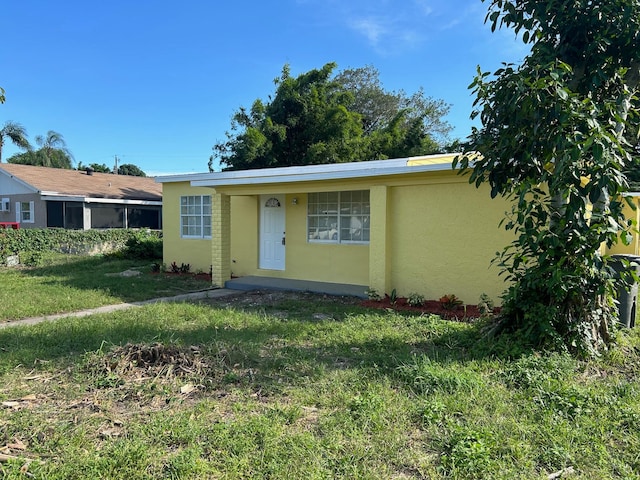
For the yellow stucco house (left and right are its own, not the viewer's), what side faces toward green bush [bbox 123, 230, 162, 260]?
right

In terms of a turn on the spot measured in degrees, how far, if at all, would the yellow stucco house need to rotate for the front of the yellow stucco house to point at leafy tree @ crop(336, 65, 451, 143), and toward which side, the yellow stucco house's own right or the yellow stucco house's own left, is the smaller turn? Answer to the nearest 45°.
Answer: approximately 135° to the yellow stucco house's own right

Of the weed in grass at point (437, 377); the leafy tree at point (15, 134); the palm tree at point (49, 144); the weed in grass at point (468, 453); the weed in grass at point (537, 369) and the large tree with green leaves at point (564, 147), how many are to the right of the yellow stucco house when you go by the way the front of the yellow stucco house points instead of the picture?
2

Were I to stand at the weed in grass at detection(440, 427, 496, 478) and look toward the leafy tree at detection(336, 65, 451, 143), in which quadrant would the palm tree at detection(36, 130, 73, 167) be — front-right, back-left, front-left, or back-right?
front-left

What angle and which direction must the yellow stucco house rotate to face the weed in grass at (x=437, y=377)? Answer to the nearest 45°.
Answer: approximately 45° to its left

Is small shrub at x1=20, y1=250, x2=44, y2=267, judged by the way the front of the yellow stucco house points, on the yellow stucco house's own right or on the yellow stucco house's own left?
on the yellow stucco house's own right

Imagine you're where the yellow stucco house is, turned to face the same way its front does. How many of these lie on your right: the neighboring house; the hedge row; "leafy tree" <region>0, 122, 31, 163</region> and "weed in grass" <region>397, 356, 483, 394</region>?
3

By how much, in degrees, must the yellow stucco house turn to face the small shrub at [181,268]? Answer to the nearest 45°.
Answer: approximately 90° to its right

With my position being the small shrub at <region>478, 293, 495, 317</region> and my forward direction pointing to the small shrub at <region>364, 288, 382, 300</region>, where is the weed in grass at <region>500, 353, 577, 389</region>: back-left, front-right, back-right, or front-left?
back-left

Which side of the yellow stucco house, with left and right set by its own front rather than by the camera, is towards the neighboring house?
right

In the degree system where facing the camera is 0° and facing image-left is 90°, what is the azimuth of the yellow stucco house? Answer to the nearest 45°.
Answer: approximately 45°

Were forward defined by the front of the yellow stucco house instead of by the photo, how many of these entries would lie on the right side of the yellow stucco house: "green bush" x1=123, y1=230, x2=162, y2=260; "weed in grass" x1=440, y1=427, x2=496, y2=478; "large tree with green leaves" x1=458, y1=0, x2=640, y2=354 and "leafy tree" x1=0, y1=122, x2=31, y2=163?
2

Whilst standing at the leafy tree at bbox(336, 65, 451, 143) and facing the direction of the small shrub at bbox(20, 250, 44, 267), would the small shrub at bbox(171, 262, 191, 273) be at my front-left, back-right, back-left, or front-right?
front-left

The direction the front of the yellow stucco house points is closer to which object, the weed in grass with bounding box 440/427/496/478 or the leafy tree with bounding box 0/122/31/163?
the weed in grass

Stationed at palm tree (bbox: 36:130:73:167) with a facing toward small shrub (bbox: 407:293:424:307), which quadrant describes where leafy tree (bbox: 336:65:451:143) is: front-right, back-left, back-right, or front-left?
front-left
